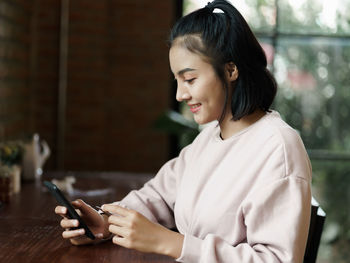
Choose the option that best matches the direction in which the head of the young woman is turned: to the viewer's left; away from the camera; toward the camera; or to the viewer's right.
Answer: to the viewer's left

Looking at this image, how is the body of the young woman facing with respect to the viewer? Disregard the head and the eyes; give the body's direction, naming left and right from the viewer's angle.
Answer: facing the viewer and to the left of the viewer
